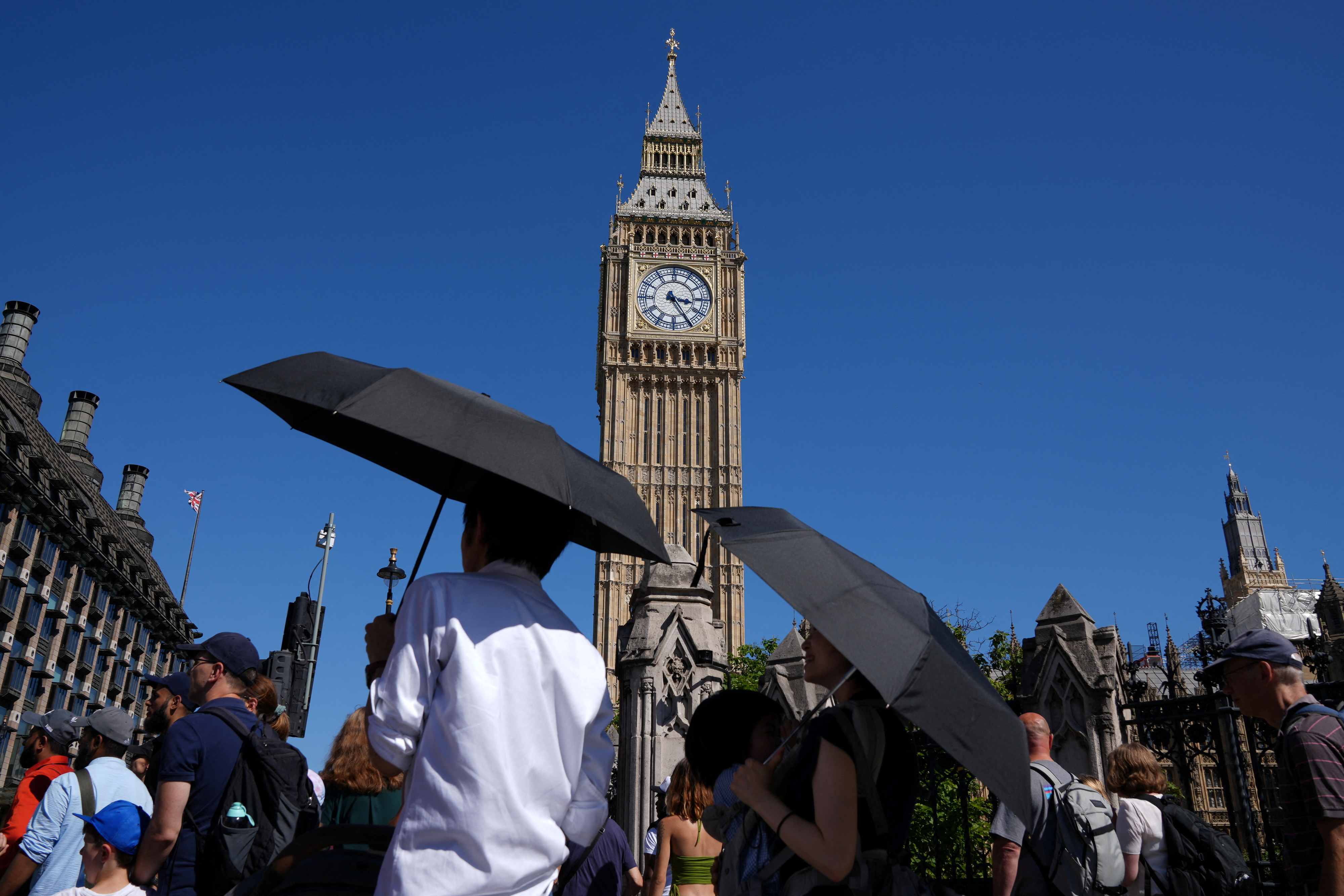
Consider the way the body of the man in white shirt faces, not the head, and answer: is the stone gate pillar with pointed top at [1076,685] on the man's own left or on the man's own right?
on the man's own right

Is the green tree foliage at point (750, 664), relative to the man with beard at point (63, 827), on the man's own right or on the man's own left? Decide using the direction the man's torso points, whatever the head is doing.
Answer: on the man's own right

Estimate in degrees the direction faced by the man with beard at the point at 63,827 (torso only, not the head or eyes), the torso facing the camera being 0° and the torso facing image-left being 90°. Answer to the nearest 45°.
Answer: approximately 135°

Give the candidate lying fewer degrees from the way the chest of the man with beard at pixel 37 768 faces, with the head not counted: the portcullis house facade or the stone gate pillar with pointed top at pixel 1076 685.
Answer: the portcullis house facade

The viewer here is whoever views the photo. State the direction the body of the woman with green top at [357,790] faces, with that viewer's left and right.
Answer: facing away from the viewer
